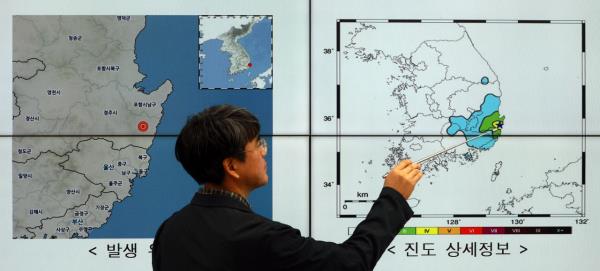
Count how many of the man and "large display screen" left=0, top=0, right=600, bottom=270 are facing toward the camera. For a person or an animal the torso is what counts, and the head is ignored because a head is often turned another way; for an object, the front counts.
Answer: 1

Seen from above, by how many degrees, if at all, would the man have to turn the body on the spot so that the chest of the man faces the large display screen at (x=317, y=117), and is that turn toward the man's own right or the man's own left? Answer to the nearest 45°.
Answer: approximately 45° to the man's own left

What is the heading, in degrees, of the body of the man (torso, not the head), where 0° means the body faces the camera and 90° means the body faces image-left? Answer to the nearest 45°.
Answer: approximately 225°

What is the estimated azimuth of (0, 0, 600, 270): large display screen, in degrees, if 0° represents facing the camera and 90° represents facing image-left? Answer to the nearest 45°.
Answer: approximately 0°

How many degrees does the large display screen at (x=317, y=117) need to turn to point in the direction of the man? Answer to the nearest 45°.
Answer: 0° — it already faces them
